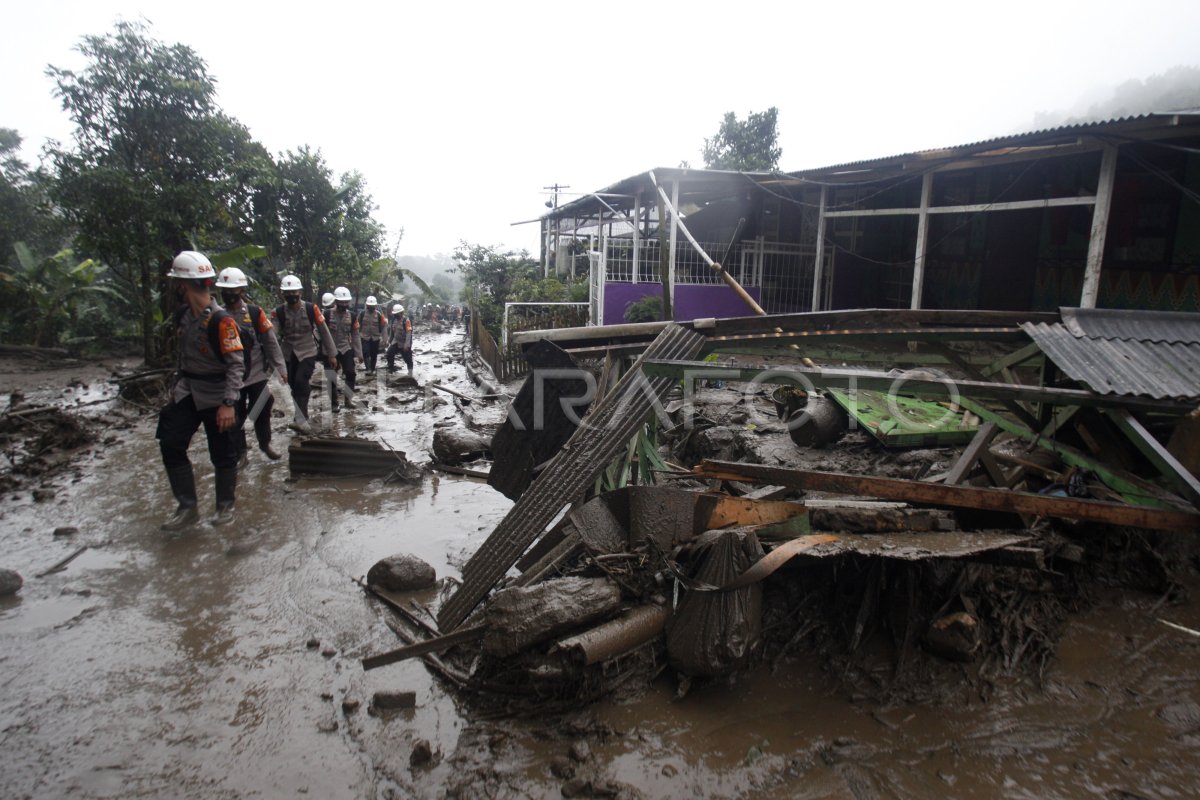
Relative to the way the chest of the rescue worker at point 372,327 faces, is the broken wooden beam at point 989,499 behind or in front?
in front

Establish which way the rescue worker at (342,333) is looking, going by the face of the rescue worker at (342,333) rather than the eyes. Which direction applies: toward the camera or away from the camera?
toward the camera

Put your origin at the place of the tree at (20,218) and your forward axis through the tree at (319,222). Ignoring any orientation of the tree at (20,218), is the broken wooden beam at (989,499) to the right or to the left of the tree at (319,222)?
right

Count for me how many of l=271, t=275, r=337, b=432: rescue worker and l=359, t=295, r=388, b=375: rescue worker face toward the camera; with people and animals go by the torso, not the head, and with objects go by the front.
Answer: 2

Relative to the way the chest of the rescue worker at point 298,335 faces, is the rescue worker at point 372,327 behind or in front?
behind

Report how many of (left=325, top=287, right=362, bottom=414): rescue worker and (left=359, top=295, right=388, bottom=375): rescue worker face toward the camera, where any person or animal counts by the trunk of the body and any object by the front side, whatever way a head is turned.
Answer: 2

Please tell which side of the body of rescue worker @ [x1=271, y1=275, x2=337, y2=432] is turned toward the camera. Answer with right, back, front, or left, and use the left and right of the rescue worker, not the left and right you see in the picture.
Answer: front

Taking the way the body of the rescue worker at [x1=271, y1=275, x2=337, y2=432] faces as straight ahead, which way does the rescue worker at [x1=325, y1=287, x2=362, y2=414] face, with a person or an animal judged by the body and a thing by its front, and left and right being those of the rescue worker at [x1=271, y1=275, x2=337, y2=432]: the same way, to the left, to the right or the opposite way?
the same way

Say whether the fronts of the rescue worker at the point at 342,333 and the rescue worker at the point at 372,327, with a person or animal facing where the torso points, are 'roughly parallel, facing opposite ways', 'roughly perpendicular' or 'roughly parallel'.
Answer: roughly parallel

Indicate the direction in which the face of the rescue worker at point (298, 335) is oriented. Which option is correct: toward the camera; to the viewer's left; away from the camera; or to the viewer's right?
toward the camera

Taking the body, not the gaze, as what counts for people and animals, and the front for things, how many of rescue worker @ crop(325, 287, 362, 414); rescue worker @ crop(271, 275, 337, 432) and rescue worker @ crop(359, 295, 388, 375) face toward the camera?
3

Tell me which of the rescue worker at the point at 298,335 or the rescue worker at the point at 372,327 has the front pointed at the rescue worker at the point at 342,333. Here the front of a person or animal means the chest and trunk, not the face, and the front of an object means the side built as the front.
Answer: the rescue worker at the point at 372,327

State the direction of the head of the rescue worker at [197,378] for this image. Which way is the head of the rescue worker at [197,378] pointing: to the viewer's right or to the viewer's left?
to the viewer's right

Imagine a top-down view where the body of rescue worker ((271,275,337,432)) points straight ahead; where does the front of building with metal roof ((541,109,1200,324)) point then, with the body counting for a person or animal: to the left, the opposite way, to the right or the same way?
to the right

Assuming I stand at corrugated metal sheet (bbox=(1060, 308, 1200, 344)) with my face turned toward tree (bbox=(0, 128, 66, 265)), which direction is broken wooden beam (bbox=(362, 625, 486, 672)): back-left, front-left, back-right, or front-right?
front-left

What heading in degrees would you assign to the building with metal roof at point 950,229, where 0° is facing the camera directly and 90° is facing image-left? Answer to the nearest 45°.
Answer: approximately 45°

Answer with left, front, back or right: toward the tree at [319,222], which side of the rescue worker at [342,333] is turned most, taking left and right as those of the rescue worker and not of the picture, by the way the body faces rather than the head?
back

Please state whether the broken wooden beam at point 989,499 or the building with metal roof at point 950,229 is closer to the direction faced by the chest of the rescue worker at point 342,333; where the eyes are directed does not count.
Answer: the broken wooden beam

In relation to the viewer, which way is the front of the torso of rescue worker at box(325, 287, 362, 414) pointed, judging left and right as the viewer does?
facing the viewer
